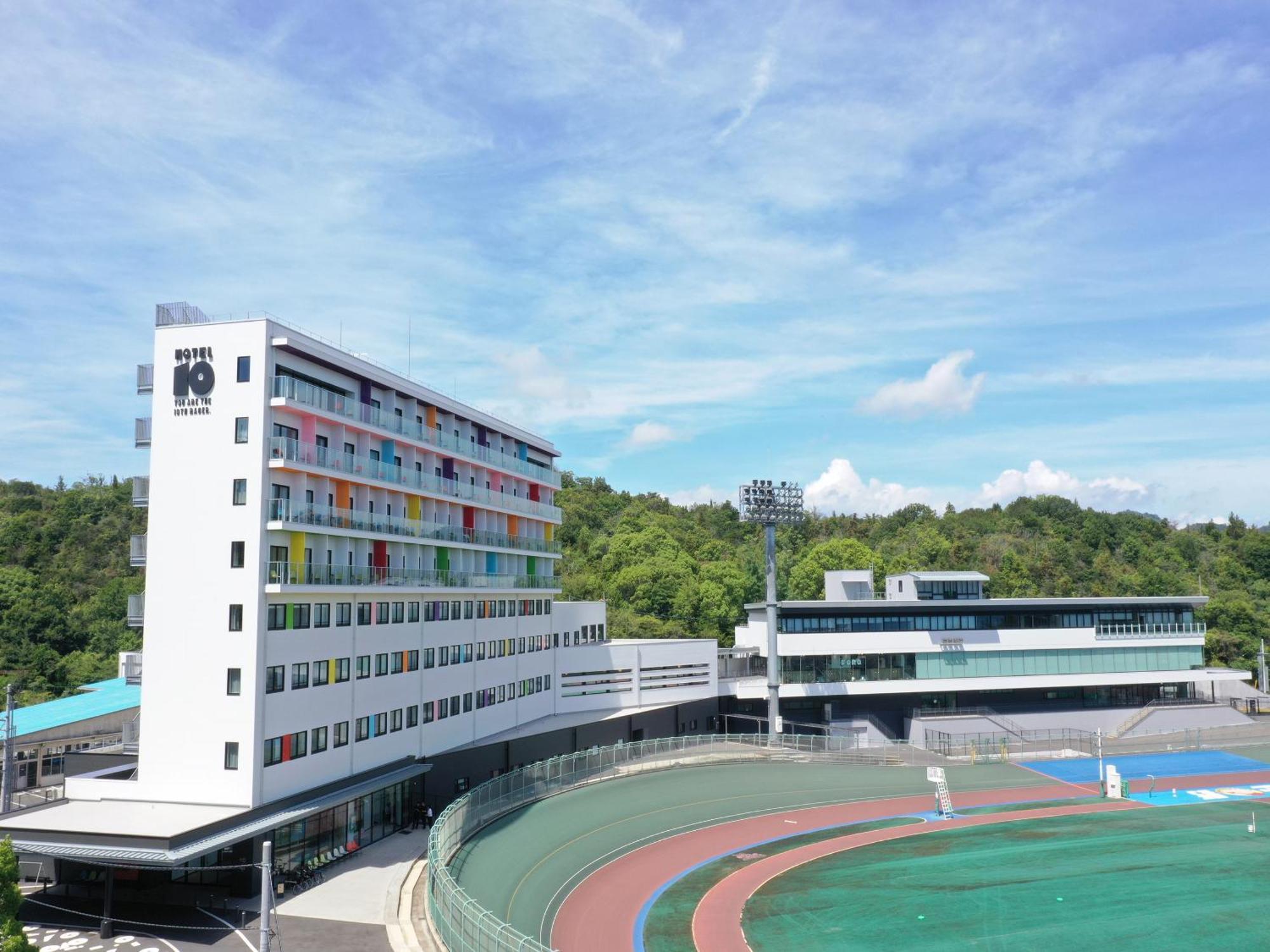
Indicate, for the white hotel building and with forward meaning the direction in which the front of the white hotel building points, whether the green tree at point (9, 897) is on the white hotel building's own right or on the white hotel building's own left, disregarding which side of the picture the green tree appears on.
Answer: on the white hotel building's own right

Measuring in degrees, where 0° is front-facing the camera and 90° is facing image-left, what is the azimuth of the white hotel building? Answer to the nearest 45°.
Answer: approximately 315°
